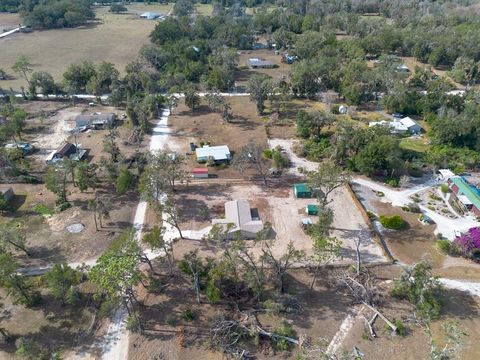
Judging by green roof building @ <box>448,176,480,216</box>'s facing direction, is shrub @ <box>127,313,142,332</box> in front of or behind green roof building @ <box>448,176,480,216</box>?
in front

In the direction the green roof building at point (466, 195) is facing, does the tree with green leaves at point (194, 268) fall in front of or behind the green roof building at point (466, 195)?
in front

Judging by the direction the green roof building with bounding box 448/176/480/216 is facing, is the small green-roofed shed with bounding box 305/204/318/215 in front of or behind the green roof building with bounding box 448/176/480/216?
in front

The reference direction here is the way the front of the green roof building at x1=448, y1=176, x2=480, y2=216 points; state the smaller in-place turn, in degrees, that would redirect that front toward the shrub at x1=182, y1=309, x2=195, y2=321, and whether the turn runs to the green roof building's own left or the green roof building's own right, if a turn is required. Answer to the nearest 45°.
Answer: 0° — it already faces it

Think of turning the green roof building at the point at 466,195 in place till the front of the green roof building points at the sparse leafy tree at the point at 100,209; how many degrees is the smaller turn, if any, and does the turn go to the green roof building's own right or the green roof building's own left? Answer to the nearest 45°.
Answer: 0° — it already faces it

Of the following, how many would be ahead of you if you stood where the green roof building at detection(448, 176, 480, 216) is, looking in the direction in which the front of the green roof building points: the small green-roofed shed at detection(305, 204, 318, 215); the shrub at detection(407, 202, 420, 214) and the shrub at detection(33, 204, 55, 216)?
3

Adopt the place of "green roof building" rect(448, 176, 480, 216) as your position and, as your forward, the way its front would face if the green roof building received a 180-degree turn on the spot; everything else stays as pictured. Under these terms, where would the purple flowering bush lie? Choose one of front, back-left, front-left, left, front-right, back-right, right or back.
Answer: back-right

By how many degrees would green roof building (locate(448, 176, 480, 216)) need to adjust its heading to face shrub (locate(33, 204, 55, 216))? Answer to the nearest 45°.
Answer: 0° — it already faces it

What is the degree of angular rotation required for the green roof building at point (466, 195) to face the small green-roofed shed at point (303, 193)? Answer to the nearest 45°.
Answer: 0° — it already faces it

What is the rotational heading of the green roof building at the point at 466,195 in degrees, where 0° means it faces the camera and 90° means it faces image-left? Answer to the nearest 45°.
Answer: approximately 45°
